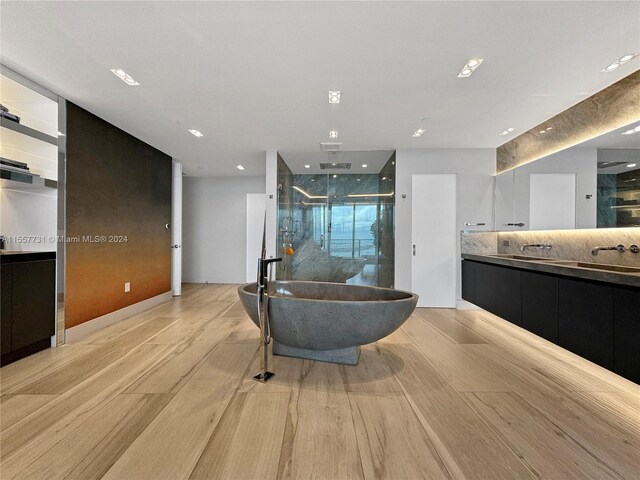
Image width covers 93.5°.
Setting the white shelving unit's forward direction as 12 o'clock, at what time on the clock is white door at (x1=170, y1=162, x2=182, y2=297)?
The white door is roughly at 9 o'clock from the white shelving unit.

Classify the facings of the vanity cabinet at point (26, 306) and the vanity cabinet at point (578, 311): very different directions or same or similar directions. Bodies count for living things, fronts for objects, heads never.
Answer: very different directions

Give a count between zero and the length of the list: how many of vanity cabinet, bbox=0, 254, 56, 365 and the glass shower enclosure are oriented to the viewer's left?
0

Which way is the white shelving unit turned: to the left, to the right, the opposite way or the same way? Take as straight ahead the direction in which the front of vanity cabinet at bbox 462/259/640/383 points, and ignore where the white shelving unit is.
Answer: the opposite way

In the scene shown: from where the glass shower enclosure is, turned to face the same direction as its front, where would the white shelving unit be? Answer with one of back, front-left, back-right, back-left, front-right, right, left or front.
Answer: front-right

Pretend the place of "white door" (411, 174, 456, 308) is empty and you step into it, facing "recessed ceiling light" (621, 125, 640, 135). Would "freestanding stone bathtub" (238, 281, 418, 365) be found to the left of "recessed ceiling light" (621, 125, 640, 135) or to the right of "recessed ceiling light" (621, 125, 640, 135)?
right

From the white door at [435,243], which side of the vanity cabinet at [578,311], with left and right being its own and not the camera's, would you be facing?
right

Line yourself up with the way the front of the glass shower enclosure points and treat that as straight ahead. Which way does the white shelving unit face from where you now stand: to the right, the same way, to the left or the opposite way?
to the left

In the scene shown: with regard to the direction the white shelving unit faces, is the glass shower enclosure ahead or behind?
ahead

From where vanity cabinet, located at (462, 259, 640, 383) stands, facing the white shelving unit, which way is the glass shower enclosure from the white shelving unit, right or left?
right

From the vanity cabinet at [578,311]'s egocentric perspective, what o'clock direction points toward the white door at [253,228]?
The white door is roughly at 2 o'clock from the vanity cabinet.

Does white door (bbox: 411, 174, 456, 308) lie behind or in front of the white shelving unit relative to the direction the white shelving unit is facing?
in front

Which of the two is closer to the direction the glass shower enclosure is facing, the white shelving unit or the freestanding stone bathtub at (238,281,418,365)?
the freestanding stone bathtub
